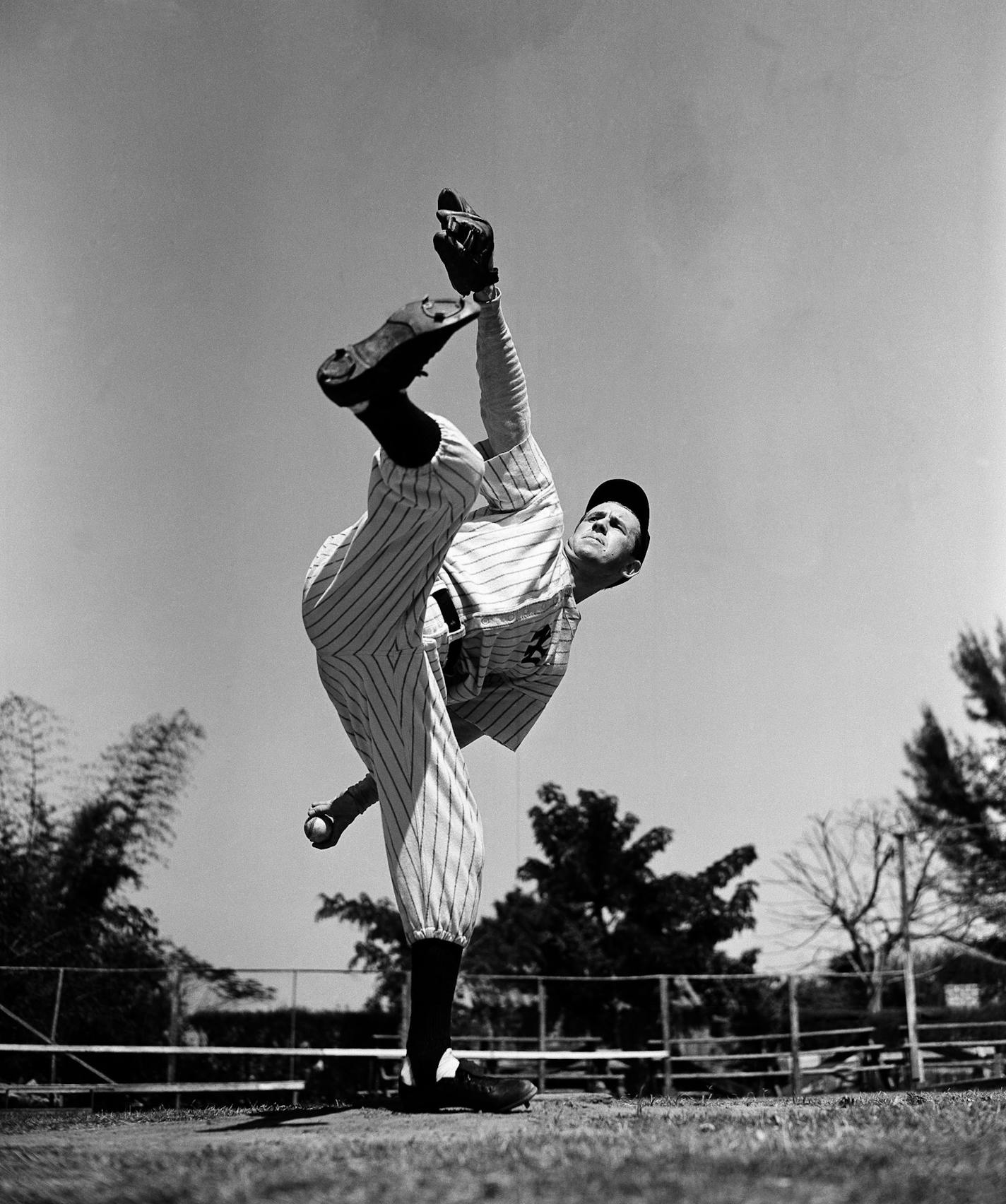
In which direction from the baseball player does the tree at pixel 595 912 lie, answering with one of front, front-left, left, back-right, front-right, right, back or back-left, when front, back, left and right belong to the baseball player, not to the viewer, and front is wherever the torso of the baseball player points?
back

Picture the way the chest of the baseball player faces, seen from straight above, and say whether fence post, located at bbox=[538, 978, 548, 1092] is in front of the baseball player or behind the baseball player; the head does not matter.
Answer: behind

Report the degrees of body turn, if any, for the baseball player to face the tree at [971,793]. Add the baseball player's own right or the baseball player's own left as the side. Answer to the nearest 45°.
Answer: approximately 135° to the baseball player's own left

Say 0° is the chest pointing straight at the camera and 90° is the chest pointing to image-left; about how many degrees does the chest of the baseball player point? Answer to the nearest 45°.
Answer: approximately 0°

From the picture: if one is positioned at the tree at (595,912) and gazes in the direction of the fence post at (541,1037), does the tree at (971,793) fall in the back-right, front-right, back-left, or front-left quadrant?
back-left

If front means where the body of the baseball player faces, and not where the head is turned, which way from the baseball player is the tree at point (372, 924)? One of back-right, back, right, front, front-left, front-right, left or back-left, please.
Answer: back

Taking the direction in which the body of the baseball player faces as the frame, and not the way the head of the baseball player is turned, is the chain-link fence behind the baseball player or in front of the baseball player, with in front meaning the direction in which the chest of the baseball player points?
behind
